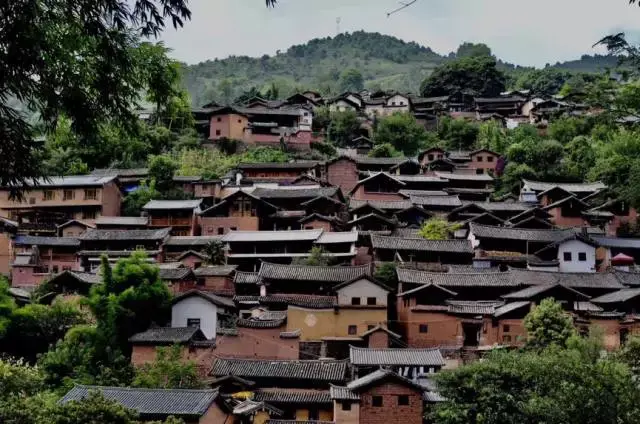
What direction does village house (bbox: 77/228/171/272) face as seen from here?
toward the camera

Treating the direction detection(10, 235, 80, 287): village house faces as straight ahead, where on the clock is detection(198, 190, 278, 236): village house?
detection(198, 190, 278, 236): village house is roughly at 9 o'clock from detection(10, 235, 80, 287): village house.

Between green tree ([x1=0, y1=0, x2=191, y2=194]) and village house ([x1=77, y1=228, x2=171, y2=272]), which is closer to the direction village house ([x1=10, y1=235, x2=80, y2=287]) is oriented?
the green tree

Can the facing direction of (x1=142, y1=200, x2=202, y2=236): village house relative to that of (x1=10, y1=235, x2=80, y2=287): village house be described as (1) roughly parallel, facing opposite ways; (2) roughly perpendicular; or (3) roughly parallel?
roughly parallel

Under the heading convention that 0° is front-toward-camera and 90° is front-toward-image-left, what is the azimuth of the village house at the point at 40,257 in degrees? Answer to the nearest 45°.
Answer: approximately 0°

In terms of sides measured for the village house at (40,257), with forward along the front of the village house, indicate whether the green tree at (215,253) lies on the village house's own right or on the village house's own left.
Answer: on the village house's own left

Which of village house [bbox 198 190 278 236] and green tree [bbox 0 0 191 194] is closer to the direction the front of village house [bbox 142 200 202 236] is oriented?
the green tree

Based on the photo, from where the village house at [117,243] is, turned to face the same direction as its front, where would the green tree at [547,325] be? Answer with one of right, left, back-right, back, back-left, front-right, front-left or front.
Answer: front-left

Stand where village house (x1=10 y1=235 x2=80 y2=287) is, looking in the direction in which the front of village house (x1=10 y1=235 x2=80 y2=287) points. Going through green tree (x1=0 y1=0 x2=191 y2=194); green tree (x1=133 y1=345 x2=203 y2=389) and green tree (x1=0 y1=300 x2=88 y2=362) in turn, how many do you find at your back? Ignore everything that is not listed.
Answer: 0

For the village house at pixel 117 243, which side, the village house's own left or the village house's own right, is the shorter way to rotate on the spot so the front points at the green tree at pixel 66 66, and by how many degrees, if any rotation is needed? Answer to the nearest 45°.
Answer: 0° — it already faces it

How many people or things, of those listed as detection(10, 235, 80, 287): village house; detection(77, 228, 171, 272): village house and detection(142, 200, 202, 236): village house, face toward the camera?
3

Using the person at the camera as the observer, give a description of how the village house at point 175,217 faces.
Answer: facing the viewer

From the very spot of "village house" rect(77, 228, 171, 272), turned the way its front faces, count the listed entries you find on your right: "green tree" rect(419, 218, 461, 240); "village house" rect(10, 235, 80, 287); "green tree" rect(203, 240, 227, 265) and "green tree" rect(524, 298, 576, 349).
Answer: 1

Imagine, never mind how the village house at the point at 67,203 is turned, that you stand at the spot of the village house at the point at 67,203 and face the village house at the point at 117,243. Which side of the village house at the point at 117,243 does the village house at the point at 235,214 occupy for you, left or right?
left

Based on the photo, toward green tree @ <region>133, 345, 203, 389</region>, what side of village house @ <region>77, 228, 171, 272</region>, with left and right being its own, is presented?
front

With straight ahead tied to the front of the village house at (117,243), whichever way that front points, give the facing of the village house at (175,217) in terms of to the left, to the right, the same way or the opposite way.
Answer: the same way

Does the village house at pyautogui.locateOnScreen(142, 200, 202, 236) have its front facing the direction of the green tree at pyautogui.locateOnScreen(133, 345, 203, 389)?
yes

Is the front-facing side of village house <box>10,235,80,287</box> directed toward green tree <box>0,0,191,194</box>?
yes

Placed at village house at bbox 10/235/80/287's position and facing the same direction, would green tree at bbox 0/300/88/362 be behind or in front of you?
in front

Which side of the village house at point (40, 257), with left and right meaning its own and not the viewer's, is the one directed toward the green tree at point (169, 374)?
front
